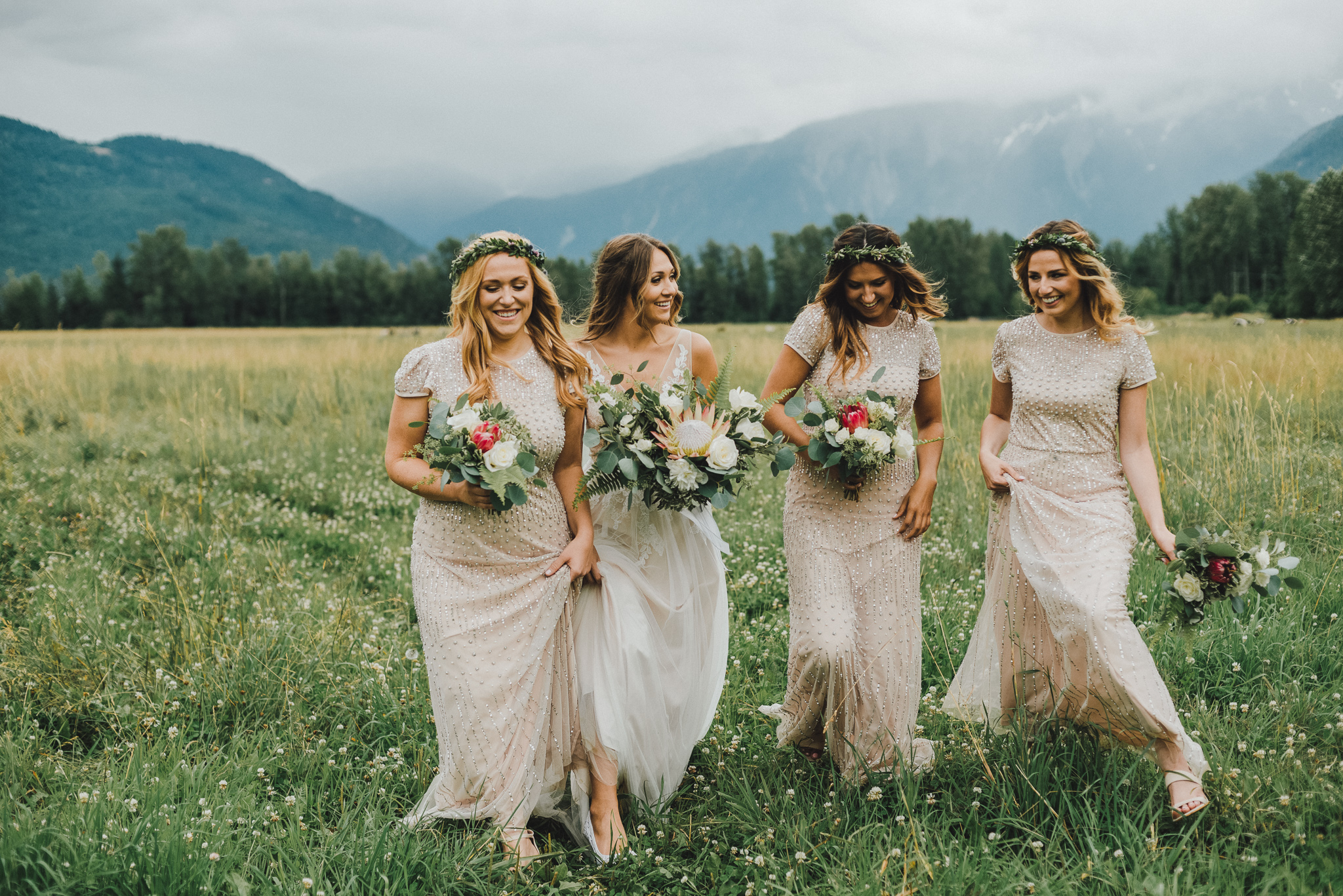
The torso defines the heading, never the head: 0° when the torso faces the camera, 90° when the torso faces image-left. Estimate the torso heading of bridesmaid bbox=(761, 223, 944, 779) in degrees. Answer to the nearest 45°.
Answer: approximately 0°

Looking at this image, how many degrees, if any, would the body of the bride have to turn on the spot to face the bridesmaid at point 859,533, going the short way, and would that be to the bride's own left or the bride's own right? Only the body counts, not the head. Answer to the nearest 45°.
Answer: approximately 90° to the bride's own left

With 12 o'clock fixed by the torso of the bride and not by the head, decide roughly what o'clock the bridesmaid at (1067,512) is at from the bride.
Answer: The bridesmaid is roughly at 9 o'clock from the bride.

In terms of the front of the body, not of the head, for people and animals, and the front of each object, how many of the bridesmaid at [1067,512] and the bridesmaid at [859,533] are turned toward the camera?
2

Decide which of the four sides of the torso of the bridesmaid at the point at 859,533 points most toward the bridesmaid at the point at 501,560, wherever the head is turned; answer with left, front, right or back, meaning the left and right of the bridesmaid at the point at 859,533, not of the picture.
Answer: right

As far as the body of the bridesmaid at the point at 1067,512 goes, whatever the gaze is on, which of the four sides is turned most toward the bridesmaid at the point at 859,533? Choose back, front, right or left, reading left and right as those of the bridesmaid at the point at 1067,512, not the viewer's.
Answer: right

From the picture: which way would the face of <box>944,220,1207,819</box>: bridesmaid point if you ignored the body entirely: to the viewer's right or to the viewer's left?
to the viewer's left

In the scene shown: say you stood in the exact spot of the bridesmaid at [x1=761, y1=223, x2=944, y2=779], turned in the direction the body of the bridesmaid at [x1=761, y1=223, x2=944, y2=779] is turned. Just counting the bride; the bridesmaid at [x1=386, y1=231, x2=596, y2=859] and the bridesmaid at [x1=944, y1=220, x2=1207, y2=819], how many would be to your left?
1

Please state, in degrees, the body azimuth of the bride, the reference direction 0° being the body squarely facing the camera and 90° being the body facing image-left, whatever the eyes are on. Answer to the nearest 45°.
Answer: approximately 0°
